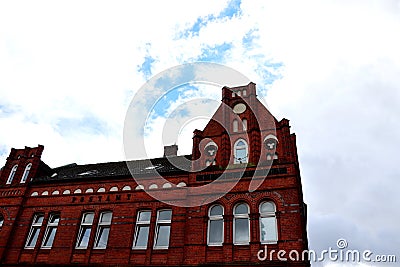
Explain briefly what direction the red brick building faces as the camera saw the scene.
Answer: facing the viewer
